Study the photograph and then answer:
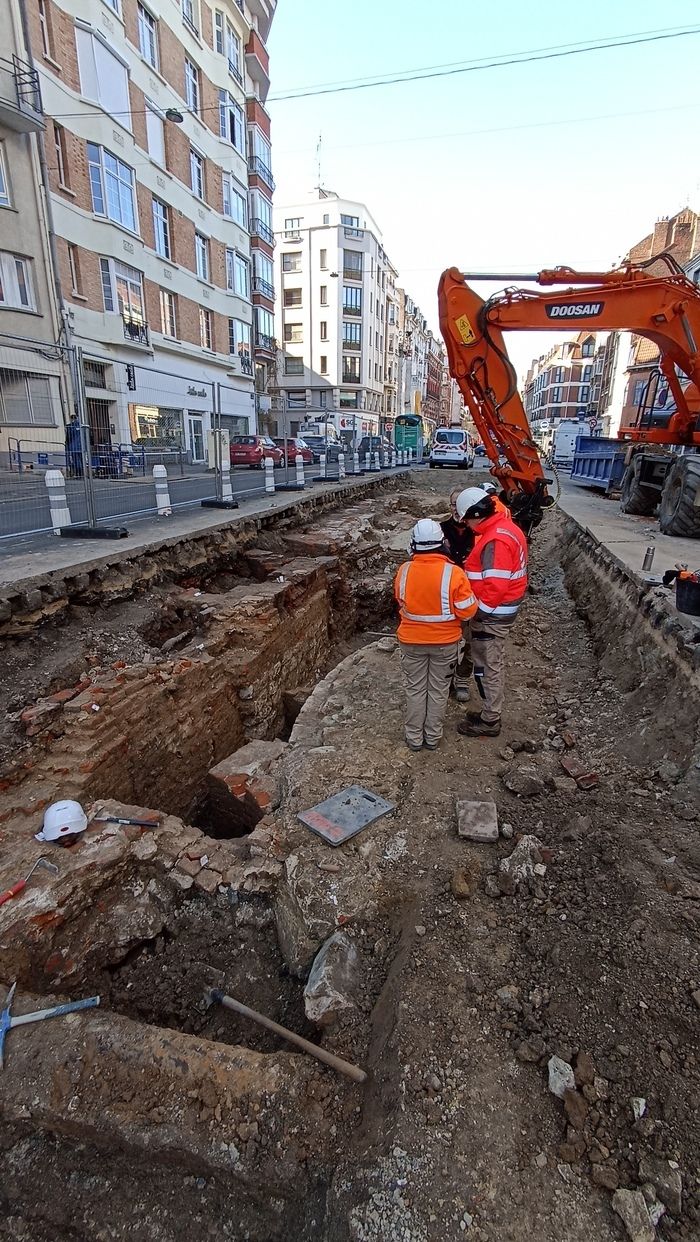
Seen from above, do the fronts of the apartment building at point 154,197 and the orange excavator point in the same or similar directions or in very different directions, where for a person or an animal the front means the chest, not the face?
very different directions

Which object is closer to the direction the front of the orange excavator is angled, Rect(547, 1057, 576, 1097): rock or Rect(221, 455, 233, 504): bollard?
the bollard

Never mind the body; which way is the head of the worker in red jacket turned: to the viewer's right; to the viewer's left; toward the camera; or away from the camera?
to the viewer's left

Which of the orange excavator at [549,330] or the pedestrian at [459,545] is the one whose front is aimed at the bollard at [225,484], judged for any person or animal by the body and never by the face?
the orange excavator

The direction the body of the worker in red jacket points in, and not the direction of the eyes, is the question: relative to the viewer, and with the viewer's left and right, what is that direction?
facing to the left of the viewer

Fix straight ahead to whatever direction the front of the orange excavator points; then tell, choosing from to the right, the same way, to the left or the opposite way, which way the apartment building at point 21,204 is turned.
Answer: the opposite way

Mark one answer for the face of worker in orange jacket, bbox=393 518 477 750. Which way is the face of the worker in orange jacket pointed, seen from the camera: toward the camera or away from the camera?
away from the camera

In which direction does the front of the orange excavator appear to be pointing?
to the viewer's left

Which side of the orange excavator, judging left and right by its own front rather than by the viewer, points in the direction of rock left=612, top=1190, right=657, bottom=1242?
left

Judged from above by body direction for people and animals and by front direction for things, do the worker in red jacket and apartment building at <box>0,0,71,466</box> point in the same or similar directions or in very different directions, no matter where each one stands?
very different directions
